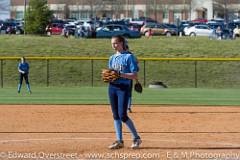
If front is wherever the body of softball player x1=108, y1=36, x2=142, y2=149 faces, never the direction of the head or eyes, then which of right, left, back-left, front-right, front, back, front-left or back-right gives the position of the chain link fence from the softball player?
back-right

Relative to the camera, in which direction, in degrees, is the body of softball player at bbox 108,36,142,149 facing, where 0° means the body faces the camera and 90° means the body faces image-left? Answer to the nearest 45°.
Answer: approximately 45°
